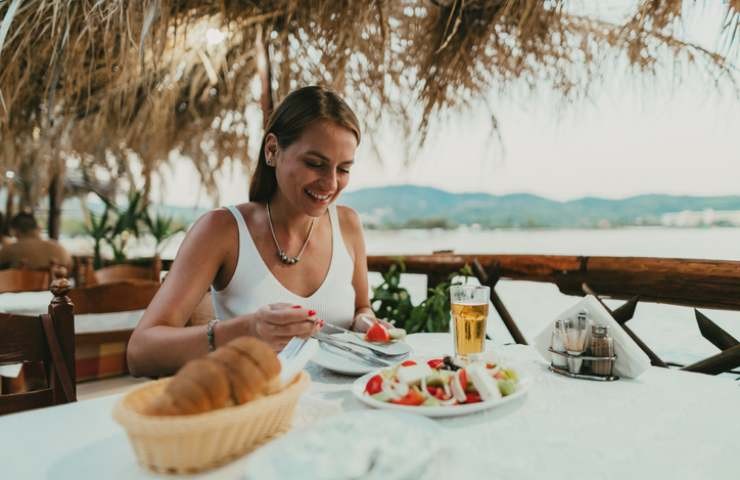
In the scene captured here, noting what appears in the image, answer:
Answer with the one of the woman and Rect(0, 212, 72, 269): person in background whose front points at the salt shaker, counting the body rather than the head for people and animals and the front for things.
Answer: the woman

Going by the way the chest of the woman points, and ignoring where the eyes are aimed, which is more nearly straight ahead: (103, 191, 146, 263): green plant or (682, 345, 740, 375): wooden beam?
the wooden beam

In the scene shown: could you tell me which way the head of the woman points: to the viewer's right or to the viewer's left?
to the viewer's right

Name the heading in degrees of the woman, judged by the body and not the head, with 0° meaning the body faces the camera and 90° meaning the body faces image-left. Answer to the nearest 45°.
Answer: approximately 315°

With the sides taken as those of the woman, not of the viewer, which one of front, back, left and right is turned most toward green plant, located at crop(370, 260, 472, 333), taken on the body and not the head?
left

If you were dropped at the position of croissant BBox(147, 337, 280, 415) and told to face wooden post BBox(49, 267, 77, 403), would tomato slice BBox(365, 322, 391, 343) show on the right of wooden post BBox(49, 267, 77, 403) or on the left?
right
